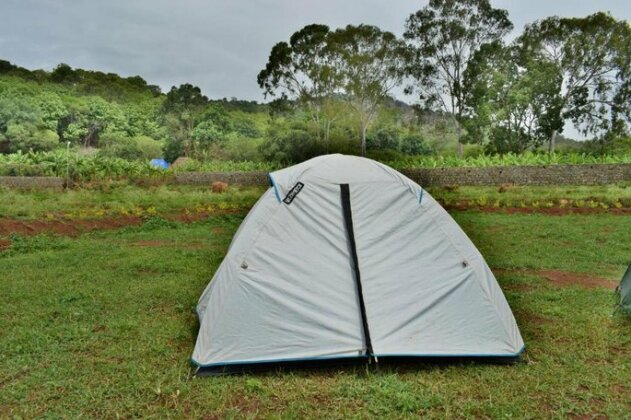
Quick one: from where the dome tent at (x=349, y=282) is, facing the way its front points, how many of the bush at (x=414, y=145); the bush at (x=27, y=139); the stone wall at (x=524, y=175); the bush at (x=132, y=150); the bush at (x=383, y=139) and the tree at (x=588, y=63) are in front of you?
0

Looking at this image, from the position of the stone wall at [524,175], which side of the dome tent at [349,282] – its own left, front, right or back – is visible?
back

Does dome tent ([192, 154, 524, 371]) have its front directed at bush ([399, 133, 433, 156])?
no

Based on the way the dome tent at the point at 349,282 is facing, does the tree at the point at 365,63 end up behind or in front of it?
behind

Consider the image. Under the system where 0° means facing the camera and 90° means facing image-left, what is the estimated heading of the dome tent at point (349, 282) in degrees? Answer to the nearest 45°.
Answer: approximately 0°

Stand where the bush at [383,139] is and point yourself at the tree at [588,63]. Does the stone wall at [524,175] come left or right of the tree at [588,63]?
right

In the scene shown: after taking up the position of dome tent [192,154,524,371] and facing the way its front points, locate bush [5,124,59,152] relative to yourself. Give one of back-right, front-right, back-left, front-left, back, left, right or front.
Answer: back-right

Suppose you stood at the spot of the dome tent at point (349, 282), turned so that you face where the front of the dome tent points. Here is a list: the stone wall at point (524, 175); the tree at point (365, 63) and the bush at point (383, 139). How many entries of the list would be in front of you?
0

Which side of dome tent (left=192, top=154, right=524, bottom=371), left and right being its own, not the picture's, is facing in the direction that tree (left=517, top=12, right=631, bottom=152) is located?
back

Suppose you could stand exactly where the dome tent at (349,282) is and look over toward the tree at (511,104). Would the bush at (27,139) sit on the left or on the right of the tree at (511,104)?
left

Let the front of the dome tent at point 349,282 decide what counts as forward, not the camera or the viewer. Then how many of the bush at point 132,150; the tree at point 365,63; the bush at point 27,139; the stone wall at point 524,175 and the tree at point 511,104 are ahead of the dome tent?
0

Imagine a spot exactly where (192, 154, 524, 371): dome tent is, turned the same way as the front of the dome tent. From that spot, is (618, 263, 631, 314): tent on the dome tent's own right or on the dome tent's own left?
on the dome tent's own left

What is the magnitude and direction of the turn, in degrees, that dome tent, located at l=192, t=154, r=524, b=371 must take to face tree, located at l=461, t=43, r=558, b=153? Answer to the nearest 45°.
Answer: approximately 180°

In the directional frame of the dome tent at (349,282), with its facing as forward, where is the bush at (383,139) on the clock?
The bush is roughly at 6 o'clock from the dome tent.
